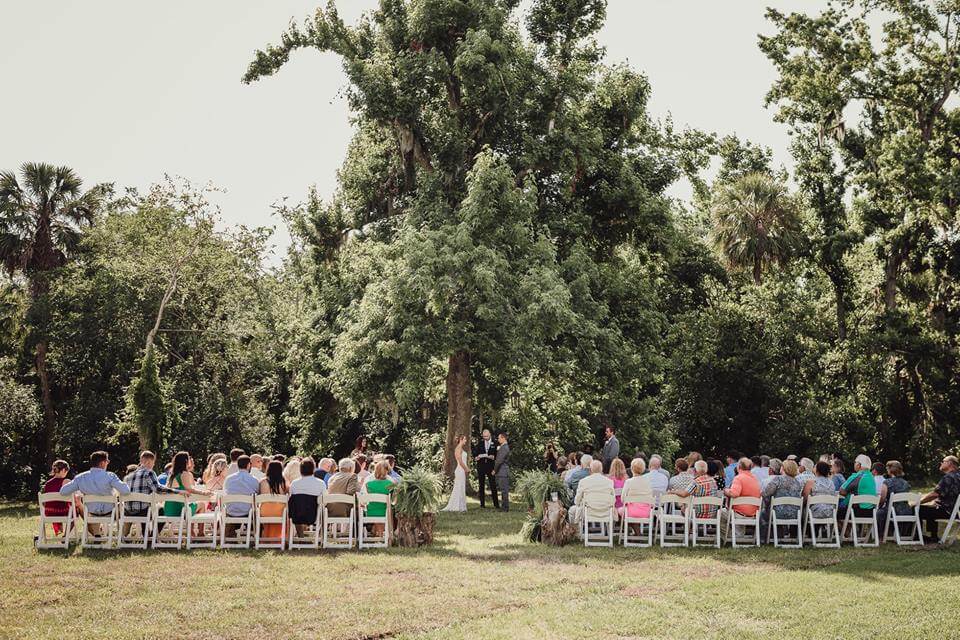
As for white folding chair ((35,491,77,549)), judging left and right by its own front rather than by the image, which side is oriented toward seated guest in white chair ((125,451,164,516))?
right

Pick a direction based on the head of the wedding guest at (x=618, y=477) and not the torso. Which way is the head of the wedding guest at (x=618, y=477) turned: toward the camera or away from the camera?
away from the camera

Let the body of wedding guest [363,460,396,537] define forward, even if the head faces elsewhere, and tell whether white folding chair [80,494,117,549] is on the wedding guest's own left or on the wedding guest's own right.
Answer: on the wedding guest's own left

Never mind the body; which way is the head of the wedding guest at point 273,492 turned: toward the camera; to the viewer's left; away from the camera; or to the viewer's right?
away from the camera

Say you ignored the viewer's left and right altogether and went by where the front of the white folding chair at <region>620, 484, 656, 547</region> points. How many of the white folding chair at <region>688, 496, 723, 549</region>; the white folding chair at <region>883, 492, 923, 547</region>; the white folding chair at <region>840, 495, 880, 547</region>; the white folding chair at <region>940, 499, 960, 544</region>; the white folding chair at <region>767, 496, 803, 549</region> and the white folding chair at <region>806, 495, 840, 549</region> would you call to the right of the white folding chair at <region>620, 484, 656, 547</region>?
6

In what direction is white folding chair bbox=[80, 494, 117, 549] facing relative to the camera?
away from the camera

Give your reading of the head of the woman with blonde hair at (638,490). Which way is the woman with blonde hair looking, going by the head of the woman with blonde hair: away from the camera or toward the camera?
away from the camera

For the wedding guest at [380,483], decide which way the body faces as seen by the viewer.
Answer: away from the camera

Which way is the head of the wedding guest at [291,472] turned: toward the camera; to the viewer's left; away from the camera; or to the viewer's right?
away from the camera

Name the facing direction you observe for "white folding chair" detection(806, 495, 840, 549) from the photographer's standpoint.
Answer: facing away from the viewer

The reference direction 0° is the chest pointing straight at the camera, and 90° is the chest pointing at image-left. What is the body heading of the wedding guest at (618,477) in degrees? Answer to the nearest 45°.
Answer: approximately 180°

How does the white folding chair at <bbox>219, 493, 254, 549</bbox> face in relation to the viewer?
away from the camera

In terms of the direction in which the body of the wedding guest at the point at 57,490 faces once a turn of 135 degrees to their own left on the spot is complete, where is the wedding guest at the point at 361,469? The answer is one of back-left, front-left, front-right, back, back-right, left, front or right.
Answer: back

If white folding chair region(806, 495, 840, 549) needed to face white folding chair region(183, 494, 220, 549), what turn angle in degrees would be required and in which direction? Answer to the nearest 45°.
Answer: approximately 90° to its left

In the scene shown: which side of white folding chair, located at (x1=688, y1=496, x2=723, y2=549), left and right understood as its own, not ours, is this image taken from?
back

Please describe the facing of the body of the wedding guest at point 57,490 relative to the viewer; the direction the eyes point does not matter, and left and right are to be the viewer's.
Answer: facing away from the viewer and to the right of the viewer

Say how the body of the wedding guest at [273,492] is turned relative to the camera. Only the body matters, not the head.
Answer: away from the camera

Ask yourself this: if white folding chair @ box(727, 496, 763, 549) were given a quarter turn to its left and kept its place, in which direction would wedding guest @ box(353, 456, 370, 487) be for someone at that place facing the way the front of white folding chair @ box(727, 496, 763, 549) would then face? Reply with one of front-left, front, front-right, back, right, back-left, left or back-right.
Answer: front
